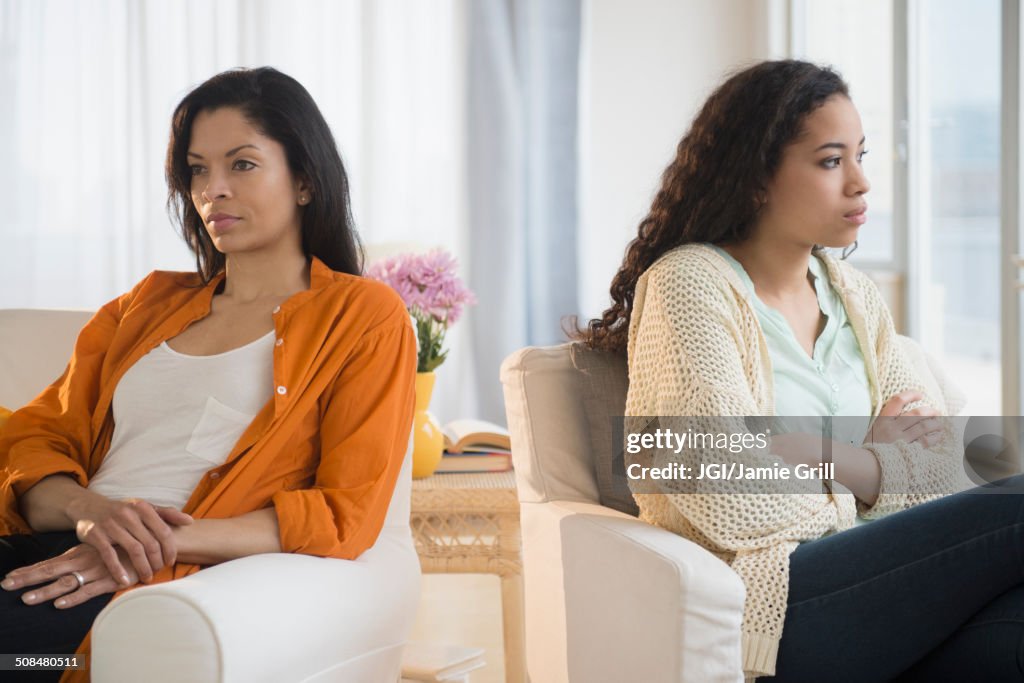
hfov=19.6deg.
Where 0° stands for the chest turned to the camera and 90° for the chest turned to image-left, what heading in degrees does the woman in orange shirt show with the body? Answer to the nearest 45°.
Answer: approximately 45°

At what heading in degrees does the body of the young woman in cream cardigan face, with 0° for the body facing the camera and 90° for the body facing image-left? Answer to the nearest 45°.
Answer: approximately 315°

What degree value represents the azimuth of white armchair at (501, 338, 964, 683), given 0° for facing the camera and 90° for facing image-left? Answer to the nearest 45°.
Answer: approximately 315°

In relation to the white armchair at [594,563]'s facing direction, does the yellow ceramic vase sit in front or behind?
behind
